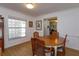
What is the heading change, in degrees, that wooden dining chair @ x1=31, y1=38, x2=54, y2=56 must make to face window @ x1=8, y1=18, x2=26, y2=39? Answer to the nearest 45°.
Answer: approximately 90° to its left

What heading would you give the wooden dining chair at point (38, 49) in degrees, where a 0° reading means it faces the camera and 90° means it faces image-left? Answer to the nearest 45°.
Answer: approximately 225°

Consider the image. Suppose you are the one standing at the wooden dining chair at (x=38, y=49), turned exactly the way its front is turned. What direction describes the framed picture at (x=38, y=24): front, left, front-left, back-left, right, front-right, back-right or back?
front-left

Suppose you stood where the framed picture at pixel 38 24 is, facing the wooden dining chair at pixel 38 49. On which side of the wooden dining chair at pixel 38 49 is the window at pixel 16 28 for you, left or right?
right
